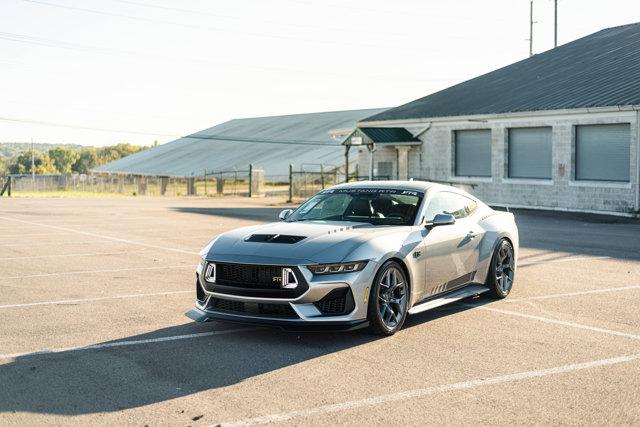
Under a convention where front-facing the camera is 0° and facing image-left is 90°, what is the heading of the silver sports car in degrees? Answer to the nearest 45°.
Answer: approximately 45°

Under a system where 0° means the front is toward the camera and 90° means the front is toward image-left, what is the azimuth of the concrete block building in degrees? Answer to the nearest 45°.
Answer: approximately 45°

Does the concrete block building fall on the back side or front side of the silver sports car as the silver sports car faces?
on the back side

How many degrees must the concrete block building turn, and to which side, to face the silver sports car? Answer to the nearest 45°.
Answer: approximately 45° to its left
